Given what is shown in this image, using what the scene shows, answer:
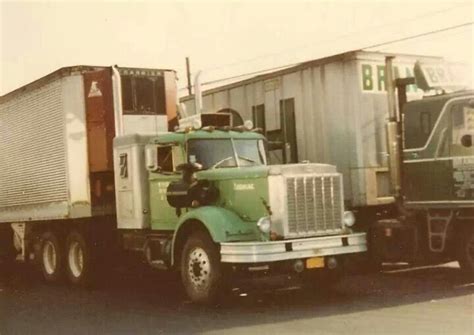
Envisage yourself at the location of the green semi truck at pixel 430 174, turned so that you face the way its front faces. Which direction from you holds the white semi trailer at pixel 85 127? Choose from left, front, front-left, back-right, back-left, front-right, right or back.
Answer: back

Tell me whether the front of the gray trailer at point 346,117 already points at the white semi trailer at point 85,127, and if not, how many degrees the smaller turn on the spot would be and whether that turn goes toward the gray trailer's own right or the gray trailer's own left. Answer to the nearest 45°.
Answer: approximately 135° to the gray trailer's own right

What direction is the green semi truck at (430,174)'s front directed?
to the viewer's right

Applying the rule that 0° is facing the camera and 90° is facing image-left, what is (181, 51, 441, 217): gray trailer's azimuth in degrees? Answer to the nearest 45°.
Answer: approximately 315°

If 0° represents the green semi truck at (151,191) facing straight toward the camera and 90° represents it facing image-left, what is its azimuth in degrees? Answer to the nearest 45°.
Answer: approximately 315°

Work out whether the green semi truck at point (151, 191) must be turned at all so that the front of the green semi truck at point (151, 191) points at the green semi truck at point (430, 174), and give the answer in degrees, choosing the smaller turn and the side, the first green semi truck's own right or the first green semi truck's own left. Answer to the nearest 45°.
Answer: approximately 45° to the first green semi truck's own left

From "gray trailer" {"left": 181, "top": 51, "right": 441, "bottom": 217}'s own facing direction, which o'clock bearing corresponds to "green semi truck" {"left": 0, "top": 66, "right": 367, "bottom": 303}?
The green semi truck is roughly at 4 o'clock from the gray trailer.

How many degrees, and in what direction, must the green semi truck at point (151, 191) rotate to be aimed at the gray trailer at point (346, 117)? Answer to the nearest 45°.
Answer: approximately 45° to its left

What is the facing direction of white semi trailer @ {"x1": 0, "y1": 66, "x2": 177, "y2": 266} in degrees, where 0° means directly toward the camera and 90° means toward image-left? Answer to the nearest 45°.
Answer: approximately 315°

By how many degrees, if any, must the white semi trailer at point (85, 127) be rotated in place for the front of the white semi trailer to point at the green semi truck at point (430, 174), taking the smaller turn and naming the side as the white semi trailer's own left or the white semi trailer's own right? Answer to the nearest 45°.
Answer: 0° — it already faces it

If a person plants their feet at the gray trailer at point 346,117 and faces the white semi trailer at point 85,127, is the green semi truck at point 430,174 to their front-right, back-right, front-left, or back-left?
back-left

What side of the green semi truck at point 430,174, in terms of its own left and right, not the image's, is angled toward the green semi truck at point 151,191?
back
